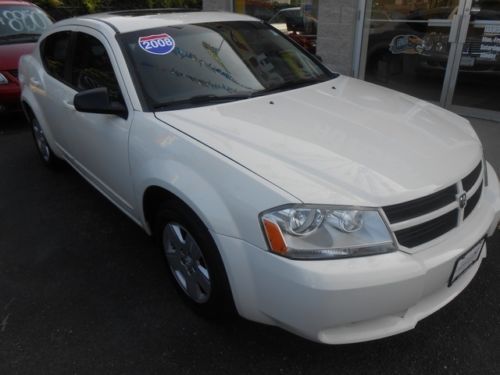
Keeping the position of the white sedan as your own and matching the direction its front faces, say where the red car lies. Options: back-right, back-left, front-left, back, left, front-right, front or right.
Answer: back

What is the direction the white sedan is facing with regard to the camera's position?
facing the viewer and to the right of the viewer
